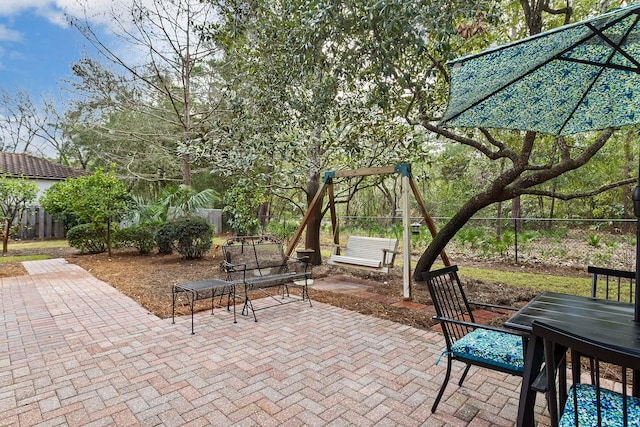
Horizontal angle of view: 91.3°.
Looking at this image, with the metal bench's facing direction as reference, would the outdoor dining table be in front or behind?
in front

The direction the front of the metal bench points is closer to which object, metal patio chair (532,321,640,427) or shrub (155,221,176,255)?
the metal patio chair

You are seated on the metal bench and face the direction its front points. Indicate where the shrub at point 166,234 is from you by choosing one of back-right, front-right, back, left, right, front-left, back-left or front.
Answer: back

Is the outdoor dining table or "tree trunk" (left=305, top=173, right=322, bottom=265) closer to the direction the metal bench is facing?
the outdoor dining table

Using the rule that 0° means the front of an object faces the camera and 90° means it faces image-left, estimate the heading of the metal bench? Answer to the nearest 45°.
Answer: approximately 315°

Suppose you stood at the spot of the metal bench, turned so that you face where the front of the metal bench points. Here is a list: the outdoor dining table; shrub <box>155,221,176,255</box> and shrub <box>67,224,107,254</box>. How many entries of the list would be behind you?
2
